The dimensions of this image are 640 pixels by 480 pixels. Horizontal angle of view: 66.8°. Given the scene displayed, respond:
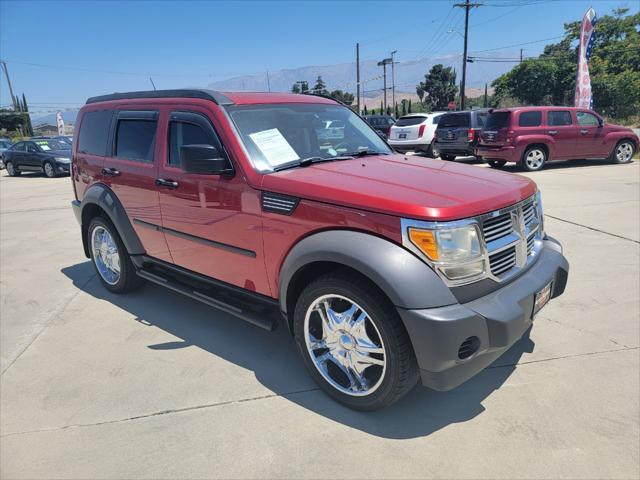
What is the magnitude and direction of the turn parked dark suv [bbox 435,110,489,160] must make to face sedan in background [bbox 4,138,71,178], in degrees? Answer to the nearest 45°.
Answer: approximately 135° to its left

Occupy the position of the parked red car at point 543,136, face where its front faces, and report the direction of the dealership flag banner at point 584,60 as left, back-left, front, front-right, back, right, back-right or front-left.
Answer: front-left

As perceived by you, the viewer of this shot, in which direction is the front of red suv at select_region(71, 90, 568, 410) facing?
facing the viewer and to the right of the viewer

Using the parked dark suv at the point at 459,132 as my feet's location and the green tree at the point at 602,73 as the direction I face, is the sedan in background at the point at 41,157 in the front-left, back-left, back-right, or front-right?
back-left

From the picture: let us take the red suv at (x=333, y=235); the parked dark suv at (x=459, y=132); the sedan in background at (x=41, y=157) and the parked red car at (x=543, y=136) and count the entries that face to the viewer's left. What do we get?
0

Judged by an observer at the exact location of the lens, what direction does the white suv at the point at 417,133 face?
facing away from the viewer and to the right of the viewer

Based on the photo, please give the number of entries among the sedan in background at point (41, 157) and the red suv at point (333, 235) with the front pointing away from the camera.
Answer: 0

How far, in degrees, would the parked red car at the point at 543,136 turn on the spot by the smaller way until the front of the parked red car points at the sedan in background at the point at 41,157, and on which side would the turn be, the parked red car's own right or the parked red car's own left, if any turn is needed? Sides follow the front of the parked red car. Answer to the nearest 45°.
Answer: approximately 135° to the parked red car's own left

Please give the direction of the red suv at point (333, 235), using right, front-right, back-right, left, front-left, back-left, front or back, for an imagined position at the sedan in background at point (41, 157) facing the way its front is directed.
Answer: front-right

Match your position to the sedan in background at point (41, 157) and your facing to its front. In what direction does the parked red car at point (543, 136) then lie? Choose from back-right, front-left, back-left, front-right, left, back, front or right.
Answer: front

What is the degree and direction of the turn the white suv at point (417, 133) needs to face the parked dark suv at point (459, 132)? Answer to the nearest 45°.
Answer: approximately 90° to its right

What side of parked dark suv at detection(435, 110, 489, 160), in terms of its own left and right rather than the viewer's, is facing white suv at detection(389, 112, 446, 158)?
left

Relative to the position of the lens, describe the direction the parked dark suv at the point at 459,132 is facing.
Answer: facing away from the viewer and to the right of the viewer

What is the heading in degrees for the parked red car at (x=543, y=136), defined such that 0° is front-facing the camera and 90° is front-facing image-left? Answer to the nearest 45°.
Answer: approximately 225°
